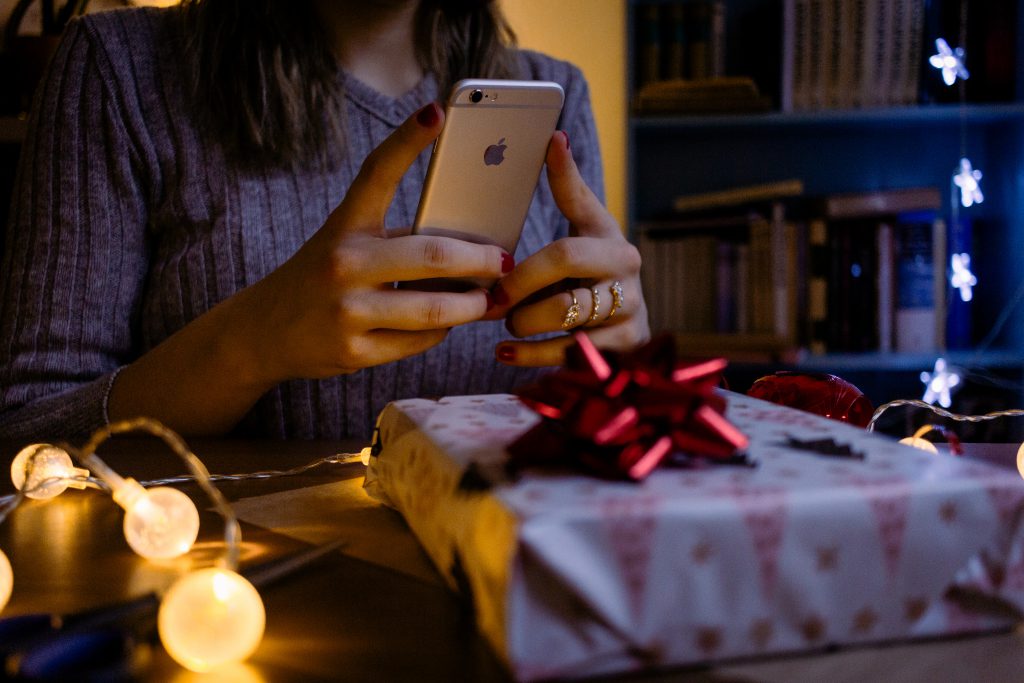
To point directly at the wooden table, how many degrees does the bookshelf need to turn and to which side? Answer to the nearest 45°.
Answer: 0° — it already faces it

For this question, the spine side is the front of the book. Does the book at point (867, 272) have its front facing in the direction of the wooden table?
yes

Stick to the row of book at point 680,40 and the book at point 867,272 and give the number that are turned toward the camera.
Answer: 2

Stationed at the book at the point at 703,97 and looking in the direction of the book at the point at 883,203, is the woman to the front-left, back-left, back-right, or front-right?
back-right

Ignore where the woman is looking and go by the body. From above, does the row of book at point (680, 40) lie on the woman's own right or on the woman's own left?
on the woman's own left

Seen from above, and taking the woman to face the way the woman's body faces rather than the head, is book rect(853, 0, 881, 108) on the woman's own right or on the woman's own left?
on the woman's own left

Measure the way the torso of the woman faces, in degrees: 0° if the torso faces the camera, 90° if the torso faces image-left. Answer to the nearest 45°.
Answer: approximately 315°
